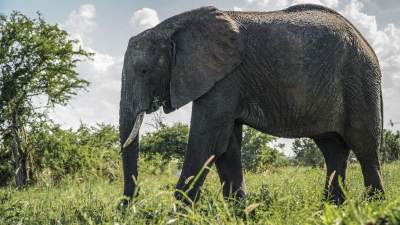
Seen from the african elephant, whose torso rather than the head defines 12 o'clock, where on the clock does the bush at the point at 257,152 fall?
The bush is roughly at 3 o'clock from the african elephant.

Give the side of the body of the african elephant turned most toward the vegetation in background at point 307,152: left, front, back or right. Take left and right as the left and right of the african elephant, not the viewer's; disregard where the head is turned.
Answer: right

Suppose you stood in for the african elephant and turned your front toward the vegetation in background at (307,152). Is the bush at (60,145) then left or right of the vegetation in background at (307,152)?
left

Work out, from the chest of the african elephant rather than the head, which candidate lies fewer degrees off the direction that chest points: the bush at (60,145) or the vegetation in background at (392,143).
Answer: the bush

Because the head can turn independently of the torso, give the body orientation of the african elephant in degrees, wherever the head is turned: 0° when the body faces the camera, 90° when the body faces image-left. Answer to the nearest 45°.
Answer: approximately 90°

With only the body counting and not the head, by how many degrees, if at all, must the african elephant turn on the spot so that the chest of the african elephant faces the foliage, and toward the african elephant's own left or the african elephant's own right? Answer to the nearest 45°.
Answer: approximately 90° to the african elephant's own right

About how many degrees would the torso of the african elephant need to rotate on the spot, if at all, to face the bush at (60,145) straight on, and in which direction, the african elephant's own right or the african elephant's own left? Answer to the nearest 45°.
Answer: approximately 45° to the african elephant's own right

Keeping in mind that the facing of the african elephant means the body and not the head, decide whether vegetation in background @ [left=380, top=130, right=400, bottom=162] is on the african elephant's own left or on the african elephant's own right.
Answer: on the african elephant's own right
